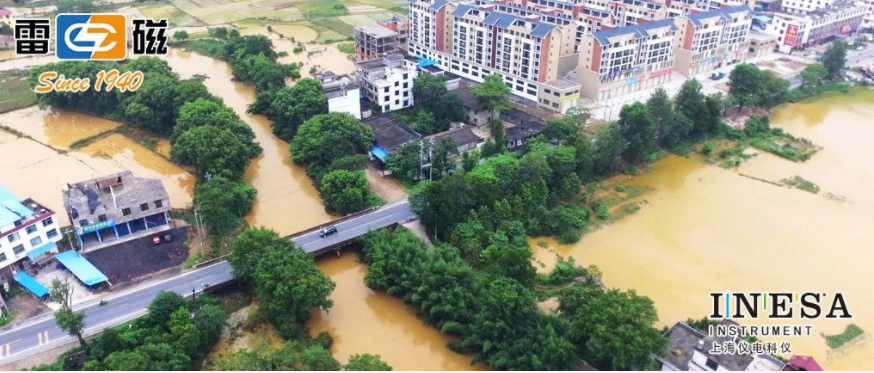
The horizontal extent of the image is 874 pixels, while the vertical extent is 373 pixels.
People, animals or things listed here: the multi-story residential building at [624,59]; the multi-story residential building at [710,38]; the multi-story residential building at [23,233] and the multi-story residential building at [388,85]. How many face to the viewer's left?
0

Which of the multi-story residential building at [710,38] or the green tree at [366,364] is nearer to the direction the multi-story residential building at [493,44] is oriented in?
the green tree

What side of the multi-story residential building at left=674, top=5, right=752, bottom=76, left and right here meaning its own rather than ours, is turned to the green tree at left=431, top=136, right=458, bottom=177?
right

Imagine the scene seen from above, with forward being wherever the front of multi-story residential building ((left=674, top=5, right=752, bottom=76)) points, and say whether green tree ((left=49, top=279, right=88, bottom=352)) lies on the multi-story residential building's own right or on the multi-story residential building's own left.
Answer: on the multi-story residential building's own right

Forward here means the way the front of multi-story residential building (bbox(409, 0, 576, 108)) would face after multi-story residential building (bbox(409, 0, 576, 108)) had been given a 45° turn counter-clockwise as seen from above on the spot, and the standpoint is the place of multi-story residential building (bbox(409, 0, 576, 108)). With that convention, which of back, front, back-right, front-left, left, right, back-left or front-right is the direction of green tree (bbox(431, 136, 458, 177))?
front

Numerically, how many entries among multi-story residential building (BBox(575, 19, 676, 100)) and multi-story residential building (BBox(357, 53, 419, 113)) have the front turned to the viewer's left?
0

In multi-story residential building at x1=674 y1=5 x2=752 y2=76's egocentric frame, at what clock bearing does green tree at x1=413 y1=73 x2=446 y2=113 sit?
The green tree is roughly at 3 o'clock from the multi-story residential building.

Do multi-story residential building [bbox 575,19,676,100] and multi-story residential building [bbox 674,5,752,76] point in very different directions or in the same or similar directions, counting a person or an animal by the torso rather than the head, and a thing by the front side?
same or similar directions

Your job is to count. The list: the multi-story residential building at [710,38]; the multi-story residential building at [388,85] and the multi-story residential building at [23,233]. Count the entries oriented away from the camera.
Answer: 0

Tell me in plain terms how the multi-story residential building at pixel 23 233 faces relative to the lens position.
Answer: facing the viewer and to the right of the viewer

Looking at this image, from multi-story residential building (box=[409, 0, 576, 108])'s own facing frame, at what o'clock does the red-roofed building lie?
The red-roofed building is roughly at 10 o'clock from the multi-story residential building.

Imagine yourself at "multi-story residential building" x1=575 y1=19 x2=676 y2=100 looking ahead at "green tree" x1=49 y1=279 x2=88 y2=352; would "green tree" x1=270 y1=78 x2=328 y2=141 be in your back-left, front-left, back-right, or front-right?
front-right

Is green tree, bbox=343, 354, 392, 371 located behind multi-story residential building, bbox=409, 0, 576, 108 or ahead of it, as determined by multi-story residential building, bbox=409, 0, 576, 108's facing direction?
ahead

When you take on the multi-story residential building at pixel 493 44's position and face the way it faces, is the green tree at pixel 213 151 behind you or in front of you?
in front
